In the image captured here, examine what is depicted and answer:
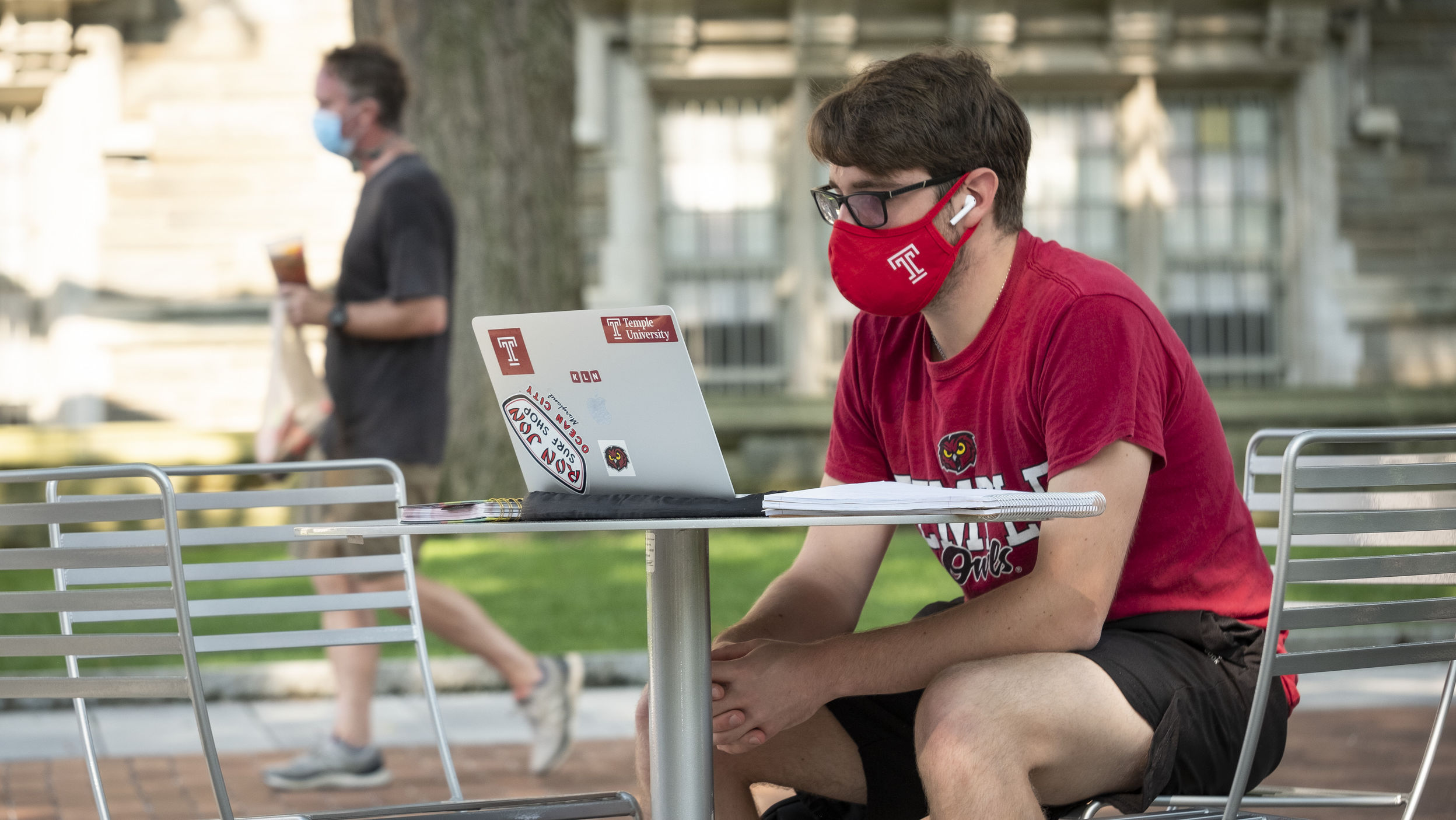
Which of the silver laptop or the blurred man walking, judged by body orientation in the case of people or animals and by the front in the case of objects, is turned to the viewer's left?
the blurred man walking

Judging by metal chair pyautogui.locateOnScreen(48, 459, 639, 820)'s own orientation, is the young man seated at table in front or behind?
in front

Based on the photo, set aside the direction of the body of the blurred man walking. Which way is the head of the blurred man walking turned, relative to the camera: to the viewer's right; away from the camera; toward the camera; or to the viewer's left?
to the viewer's left

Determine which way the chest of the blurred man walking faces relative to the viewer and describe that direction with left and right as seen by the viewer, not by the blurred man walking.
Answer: facing to the left of the viewer

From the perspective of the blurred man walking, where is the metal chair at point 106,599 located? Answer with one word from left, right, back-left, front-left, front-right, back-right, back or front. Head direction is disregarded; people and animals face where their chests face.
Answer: left

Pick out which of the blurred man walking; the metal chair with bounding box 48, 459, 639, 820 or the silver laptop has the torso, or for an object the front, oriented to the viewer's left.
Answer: the blurred man walking

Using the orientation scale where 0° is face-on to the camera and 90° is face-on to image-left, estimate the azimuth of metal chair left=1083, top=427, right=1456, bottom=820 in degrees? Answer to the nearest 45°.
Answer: approximately 135°

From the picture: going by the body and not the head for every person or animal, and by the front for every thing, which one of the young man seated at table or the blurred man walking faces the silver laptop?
the young man seated at table

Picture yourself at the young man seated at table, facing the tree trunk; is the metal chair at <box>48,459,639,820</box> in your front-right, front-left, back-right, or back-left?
front-left

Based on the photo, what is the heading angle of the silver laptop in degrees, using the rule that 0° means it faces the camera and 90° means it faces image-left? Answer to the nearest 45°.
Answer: approximately 225°

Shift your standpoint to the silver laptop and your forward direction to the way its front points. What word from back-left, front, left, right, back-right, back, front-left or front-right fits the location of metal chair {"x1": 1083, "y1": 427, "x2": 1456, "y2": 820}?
front-right

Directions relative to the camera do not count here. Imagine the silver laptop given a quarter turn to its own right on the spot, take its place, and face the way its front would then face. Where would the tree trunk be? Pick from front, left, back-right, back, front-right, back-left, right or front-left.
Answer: back-left

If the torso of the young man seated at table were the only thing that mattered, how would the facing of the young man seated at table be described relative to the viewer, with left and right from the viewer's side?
facing the viewer and to the left of the viewer

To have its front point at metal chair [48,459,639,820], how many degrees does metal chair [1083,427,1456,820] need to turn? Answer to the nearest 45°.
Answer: approximately 45° to its left

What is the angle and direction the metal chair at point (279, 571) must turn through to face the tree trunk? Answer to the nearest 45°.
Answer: approximately 135° to its left
